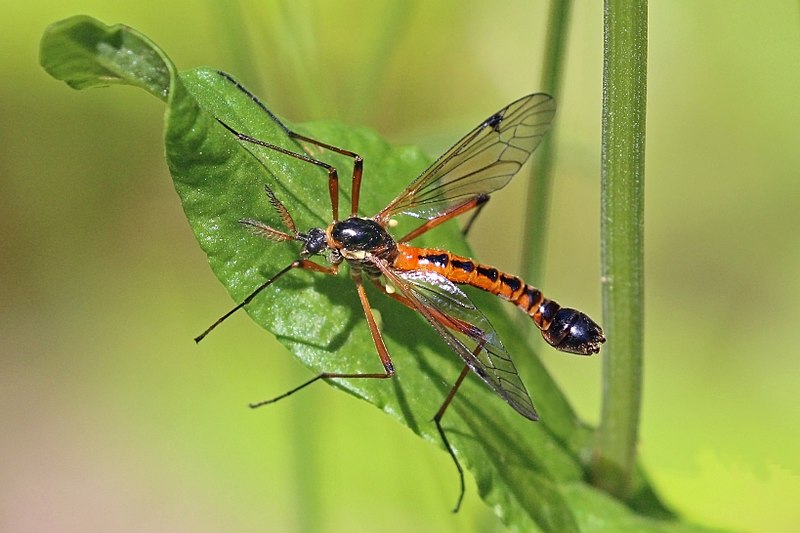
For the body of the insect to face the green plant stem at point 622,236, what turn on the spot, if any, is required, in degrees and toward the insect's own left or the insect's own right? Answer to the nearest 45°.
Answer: approximately 135° to the insect's own left

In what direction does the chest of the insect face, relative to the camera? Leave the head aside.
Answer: to the viewer's left
